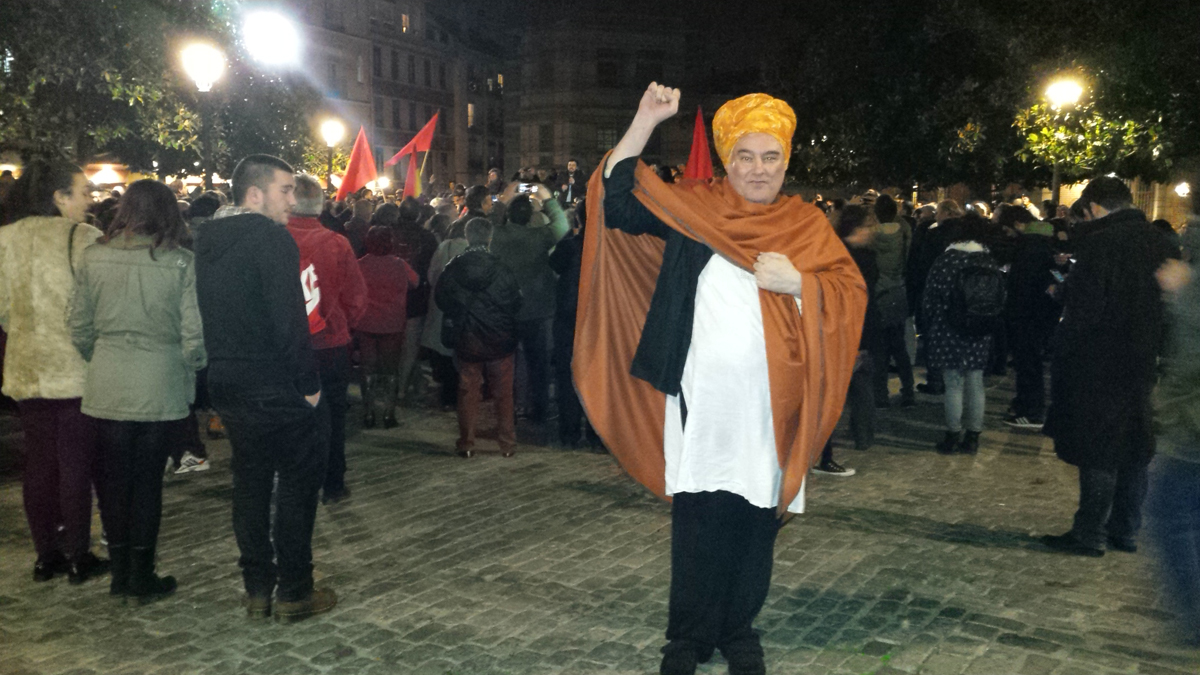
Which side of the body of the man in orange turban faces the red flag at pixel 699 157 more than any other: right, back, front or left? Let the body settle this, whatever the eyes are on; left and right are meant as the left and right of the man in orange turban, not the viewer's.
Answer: back

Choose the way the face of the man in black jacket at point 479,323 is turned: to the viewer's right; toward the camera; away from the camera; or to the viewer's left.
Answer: away from the camera

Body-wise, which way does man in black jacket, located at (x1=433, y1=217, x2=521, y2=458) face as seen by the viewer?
away from the camera

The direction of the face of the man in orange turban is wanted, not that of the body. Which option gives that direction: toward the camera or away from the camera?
toward the camera

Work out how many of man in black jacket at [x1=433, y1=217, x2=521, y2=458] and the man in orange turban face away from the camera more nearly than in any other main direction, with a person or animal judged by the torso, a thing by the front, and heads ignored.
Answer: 1

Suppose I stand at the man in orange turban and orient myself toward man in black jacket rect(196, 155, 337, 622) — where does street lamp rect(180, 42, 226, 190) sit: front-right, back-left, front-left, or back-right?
front-right

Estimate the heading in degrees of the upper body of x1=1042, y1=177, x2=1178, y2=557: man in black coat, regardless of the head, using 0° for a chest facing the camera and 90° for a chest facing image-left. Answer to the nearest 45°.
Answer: approximately 135°

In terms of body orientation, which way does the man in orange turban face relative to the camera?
toward the camera

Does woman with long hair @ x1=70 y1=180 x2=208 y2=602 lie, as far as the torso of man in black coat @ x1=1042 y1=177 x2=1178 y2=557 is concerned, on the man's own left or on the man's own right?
on the man's own left

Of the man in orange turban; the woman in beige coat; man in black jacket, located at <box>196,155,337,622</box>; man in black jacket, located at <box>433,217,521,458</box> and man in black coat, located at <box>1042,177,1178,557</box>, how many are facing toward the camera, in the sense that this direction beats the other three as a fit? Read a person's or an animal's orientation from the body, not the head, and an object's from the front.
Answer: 1

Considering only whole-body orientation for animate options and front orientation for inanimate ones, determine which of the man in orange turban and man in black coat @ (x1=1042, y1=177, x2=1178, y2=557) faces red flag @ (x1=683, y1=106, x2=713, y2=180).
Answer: the man in black coat

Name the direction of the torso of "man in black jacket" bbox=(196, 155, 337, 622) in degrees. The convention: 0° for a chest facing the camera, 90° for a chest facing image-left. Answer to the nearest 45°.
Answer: approximately 225°

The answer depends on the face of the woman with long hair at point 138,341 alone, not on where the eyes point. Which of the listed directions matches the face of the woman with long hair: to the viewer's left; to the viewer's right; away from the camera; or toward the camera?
away from the camera

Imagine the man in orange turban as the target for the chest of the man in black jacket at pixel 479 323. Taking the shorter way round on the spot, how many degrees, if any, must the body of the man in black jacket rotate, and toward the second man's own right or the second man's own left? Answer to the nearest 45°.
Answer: approximately 180°

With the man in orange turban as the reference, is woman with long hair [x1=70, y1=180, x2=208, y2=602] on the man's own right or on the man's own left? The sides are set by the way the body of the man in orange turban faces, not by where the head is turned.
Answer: on the man's own right

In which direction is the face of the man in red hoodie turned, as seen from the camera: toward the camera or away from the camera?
away from the camera

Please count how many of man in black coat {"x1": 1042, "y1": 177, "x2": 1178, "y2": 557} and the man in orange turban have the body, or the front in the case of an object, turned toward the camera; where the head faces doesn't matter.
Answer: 1
